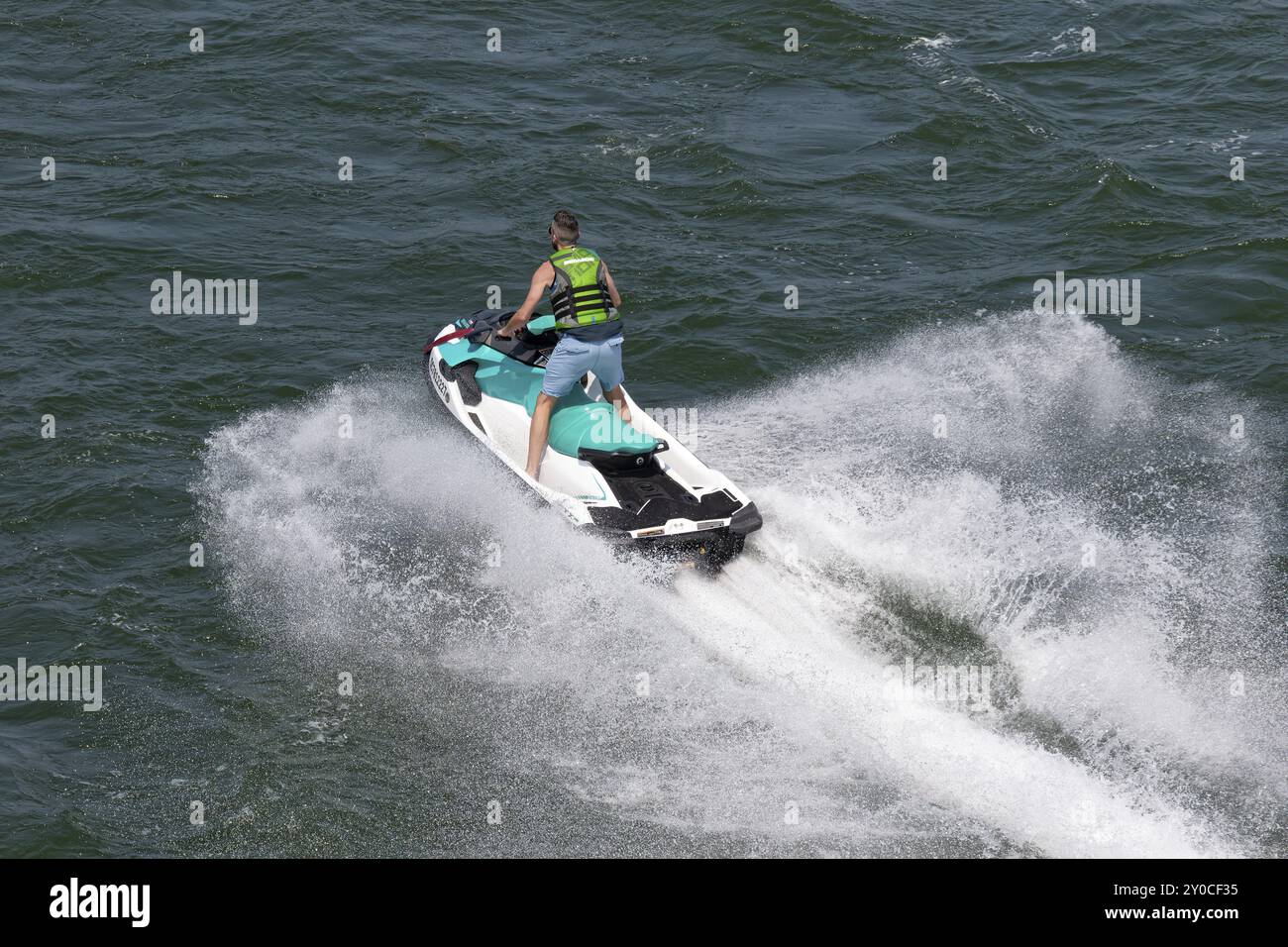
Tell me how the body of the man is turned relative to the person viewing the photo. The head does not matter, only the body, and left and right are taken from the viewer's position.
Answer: facing away from the viewer and to the left of the viewer

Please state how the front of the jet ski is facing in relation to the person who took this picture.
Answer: facing away from the viewer and to the left of the viewer
